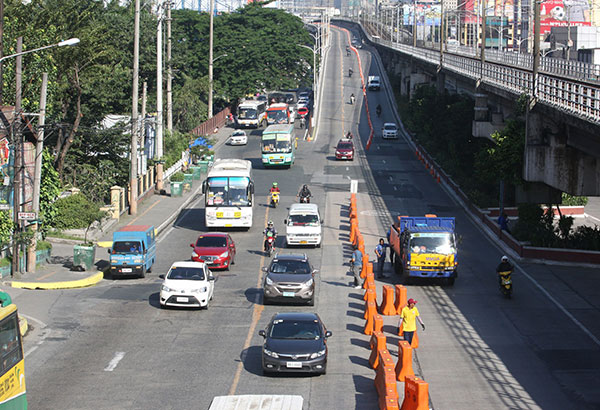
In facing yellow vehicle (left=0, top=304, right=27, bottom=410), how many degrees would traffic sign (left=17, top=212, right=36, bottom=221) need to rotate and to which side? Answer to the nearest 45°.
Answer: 0° — it already faces it

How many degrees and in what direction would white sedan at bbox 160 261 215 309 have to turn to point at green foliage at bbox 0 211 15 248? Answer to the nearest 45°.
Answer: approximately 135° to its right

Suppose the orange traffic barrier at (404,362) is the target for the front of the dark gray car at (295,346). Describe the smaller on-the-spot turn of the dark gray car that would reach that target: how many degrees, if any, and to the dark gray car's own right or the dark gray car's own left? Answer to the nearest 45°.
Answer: approximately 90° to the dark gray car's own left

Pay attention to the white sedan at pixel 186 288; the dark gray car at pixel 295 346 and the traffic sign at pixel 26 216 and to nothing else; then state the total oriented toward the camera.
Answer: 3

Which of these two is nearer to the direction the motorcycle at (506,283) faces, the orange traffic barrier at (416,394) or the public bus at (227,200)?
the orange traffic barrier

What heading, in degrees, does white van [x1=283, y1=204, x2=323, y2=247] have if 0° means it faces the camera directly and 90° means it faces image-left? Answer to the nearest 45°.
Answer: approximately 0°

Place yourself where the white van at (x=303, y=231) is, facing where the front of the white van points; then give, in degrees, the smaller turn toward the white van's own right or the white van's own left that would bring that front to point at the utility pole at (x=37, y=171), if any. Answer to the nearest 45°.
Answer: approximately 45° to the white van's own right

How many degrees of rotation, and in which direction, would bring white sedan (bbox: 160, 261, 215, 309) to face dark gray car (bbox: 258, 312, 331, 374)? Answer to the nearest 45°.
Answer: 0° — it already faces it

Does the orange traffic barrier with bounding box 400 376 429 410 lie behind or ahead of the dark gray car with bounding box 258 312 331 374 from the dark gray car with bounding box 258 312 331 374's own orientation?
ahead

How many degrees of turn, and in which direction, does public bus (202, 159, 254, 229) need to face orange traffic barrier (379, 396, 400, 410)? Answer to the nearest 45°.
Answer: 0° — it already faces it
